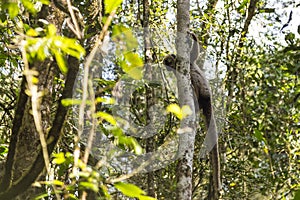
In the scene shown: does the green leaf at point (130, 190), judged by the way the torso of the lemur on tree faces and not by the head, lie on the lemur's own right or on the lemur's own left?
on the lemur's own left

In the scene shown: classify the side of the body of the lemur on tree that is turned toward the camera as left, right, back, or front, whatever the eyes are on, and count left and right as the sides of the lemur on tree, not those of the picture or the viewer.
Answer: left
